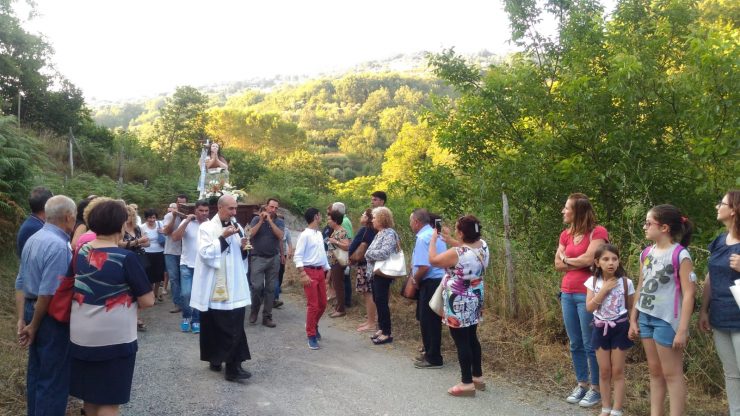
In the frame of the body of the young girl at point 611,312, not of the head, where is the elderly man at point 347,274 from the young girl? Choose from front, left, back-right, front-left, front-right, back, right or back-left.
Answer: back-right

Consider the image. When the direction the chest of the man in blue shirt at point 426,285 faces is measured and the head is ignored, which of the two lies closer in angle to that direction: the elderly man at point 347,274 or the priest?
the priest

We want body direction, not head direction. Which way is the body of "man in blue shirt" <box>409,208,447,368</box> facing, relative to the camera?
to the viewer's left

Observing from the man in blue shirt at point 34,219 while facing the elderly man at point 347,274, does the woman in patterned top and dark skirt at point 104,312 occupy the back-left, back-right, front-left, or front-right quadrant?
back-right

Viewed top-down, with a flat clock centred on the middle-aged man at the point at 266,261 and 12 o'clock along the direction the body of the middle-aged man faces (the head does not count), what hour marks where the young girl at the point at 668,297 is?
The young girl is roughly at 11 o'clock from the middle-aged man.

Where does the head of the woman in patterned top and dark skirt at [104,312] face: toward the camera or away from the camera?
away from the camera

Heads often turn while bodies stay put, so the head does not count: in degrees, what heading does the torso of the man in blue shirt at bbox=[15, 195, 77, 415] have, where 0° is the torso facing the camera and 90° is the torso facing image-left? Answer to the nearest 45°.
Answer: approximately 225°

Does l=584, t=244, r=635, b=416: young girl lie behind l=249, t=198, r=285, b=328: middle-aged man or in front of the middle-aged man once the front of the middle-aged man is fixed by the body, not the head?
in front

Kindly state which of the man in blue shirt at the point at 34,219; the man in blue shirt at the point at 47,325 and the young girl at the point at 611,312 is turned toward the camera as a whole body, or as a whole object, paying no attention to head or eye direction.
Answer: the young girl

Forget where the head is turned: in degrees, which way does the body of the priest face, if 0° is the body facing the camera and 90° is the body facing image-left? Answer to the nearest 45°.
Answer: approximately 315°

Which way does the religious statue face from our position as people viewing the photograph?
facing the viewer

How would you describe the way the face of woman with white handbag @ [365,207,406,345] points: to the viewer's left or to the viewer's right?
to the viewer's left

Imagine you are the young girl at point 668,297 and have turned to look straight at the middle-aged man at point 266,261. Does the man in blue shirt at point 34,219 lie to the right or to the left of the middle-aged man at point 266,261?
left

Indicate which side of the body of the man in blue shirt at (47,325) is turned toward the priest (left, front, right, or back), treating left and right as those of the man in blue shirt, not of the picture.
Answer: front

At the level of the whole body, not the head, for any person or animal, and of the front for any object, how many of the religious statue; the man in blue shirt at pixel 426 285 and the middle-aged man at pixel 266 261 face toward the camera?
2

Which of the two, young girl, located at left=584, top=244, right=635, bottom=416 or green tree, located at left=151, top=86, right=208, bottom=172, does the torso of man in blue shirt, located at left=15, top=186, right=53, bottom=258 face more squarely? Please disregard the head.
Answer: the young girl
